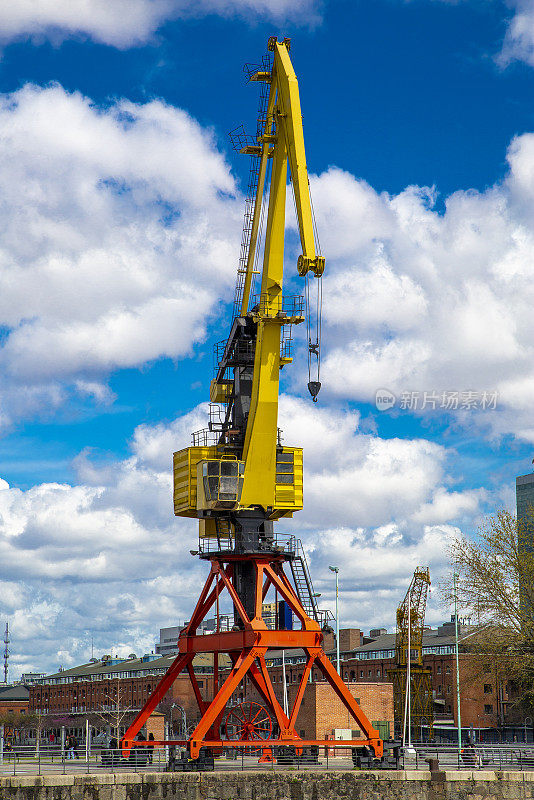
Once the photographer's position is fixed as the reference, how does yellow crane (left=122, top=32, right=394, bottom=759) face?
facing the viewer and to the right of the viewer
